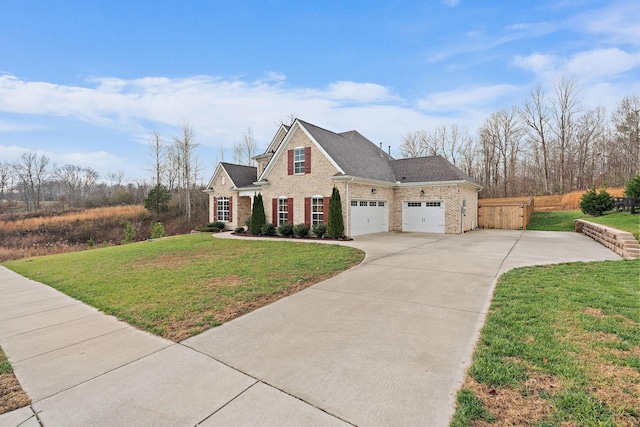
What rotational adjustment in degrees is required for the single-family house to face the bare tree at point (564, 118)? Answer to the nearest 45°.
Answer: approximately 180°

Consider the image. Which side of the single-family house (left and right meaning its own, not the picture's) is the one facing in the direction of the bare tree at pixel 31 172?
right

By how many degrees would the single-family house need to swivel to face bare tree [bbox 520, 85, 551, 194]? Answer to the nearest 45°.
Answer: approximately 180°

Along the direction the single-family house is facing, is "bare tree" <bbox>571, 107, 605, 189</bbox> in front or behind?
behind

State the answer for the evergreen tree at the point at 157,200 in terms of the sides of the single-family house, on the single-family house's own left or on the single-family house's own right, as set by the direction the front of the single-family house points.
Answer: on the single-family house's own right

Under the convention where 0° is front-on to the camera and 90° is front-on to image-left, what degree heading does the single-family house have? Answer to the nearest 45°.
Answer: approximately 45°

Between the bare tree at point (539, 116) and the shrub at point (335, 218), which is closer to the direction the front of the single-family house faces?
the shrub

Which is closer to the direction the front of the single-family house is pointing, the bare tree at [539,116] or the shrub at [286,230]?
the shrub

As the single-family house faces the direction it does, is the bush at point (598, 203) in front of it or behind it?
behind

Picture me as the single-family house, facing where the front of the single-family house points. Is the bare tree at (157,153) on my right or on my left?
on my right

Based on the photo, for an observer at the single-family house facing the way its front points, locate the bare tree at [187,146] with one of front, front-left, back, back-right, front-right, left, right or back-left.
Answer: right
